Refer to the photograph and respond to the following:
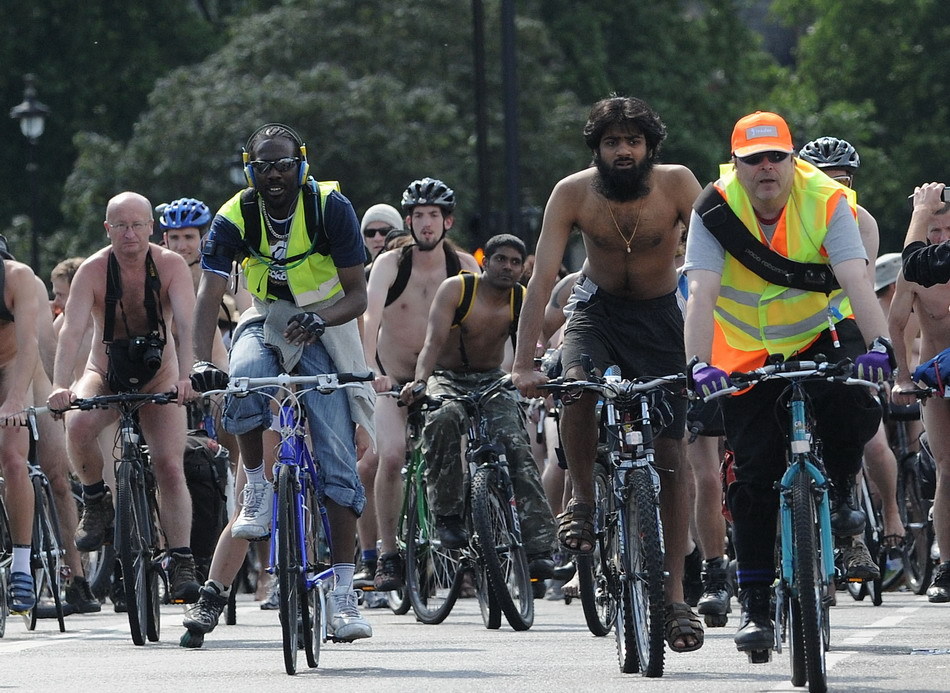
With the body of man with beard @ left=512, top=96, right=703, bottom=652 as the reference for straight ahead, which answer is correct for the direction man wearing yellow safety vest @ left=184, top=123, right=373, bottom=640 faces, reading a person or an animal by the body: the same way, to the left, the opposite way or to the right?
the same way

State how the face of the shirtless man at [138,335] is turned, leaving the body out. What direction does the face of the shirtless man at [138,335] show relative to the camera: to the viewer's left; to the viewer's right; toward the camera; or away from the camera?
toward the camera

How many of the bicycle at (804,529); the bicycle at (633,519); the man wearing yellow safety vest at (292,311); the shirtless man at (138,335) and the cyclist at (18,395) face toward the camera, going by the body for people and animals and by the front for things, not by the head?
5

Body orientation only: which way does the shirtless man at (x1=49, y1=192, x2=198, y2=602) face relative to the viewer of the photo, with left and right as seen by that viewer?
facing the viewer

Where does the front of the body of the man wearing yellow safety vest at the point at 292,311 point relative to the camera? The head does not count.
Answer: toward the camera

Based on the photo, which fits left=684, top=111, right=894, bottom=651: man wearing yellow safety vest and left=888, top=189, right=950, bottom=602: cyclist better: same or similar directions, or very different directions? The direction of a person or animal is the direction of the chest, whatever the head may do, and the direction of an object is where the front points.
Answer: same or similar directions

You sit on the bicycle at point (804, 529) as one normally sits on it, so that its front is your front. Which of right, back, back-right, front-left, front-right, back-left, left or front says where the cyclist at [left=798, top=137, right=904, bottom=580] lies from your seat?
back

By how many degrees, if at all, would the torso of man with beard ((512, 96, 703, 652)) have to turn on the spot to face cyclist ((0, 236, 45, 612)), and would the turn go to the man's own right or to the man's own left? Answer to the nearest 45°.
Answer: approximately 135° to the man's own right

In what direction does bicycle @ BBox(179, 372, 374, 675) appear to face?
toward the camera

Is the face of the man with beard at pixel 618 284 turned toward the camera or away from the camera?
toward the camera

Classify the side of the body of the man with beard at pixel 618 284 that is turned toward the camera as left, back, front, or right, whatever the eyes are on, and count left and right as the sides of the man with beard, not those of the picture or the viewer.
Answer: front

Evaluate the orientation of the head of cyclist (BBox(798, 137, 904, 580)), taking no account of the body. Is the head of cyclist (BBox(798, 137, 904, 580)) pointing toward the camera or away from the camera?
toward the camera
